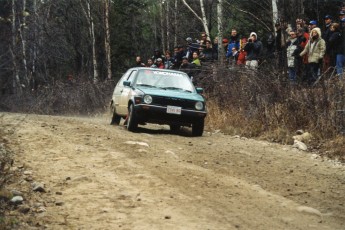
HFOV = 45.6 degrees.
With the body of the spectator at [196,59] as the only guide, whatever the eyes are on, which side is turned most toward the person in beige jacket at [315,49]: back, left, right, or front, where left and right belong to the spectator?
left

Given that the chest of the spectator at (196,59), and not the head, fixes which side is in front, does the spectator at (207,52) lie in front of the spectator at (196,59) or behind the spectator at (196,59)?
behind

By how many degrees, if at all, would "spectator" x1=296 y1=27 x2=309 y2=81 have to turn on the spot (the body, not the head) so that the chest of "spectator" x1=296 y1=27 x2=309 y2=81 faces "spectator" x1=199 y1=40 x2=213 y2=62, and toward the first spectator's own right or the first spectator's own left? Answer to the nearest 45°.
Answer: approximately 90° to the first spectator's own right

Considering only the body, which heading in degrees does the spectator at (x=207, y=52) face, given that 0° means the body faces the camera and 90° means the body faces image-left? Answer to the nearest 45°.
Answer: approximately 45°

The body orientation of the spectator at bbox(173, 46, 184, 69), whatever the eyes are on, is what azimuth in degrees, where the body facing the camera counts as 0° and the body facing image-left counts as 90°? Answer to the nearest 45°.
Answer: approximately 45°

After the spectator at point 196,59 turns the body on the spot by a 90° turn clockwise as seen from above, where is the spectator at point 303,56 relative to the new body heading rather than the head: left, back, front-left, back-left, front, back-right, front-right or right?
back

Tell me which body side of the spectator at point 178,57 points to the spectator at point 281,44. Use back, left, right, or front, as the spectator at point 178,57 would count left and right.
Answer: left

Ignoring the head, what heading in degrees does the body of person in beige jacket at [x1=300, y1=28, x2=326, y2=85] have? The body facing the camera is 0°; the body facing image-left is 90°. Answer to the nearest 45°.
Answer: approximately 45°
